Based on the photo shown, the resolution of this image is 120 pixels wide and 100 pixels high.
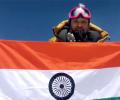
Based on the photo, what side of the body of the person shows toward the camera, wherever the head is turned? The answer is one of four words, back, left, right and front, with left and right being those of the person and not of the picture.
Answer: front

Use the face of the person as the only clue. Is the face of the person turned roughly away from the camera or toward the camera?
toward the camera
